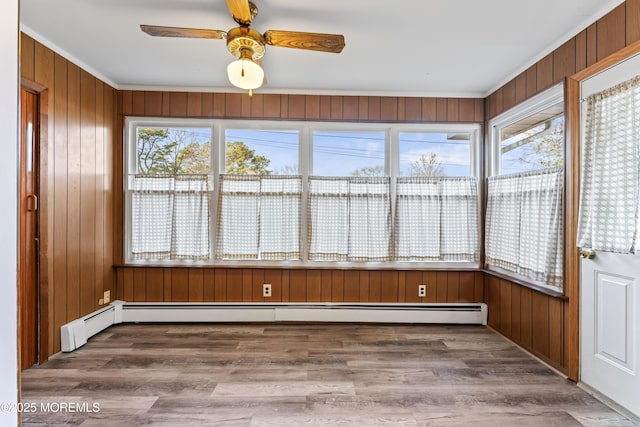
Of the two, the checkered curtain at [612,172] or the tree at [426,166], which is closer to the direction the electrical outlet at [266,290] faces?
the checkered curtain

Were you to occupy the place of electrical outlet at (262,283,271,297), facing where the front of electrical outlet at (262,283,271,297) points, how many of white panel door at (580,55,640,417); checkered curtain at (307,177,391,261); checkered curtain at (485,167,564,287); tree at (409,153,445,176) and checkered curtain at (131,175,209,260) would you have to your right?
1

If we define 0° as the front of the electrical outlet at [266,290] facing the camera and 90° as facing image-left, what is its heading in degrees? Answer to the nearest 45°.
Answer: approximately 0°

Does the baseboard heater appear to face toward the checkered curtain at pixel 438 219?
no

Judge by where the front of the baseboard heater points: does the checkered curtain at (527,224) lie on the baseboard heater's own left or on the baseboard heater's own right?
on the baseboard heater's own left

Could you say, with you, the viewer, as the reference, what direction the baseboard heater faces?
facing the viewer

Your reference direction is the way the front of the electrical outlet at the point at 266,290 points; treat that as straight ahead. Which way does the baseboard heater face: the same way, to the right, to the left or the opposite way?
the same way

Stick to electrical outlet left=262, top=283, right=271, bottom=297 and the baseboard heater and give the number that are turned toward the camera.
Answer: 2

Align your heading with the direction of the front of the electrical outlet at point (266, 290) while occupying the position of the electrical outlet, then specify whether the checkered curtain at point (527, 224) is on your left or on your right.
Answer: on your left

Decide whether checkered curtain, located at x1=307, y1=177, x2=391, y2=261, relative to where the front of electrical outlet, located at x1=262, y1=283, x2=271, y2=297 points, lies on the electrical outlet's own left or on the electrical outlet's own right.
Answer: on the electrical outlet's own left
